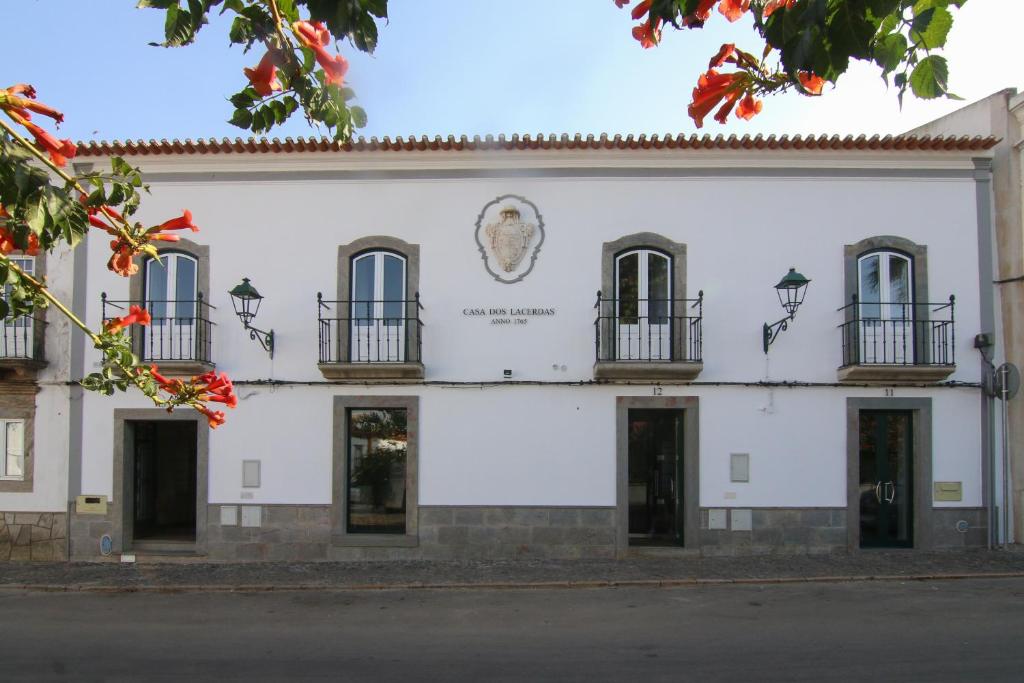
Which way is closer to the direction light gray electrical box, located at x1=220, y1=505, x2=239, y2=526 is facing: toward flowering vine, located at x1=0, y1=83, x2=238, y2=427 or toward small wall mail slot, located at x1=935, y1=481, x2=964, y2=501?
the flowering vine

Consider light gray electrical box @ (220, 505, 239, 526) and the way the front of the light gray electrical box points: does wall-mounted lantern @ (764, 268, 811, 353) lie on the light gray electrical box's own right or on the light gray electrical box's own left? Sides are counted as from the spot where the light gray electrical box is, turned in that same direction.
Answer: on the light gray electrical box's own left

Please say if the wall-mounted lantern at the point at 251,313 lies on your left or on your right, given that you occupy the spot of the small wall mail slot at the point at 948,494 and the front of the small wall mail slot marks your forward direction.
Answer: on your right

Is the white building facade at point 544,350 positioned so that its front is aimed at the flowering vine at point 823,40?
yes

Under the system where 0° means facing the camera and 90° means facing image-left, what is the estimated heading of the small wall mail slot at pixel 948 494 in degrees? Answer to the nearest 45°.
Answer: approximately 0°

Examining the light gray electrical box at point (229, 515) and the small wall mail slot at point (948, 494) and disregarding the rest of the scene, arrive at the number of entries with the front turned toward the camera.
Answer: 2

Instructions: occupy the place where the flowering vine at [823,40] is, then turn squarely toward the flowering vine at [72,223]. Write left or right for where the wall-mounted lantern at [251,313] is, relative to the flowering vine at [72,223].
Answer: right

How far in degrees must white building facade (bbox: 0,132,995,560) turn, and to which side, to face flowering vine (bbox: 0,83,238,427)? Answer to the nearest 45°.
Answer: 0° — it already faces it

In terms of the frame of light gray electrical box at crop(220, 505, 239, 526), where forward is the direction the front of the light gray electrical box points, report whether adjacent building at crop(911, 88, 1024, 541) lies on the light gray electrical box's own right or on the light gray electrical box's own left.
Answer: on the light gray electrical box's own left

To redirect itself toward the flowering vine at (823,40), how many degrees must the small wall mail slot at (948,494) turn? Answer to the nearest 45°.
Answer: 0° — it already faces it
